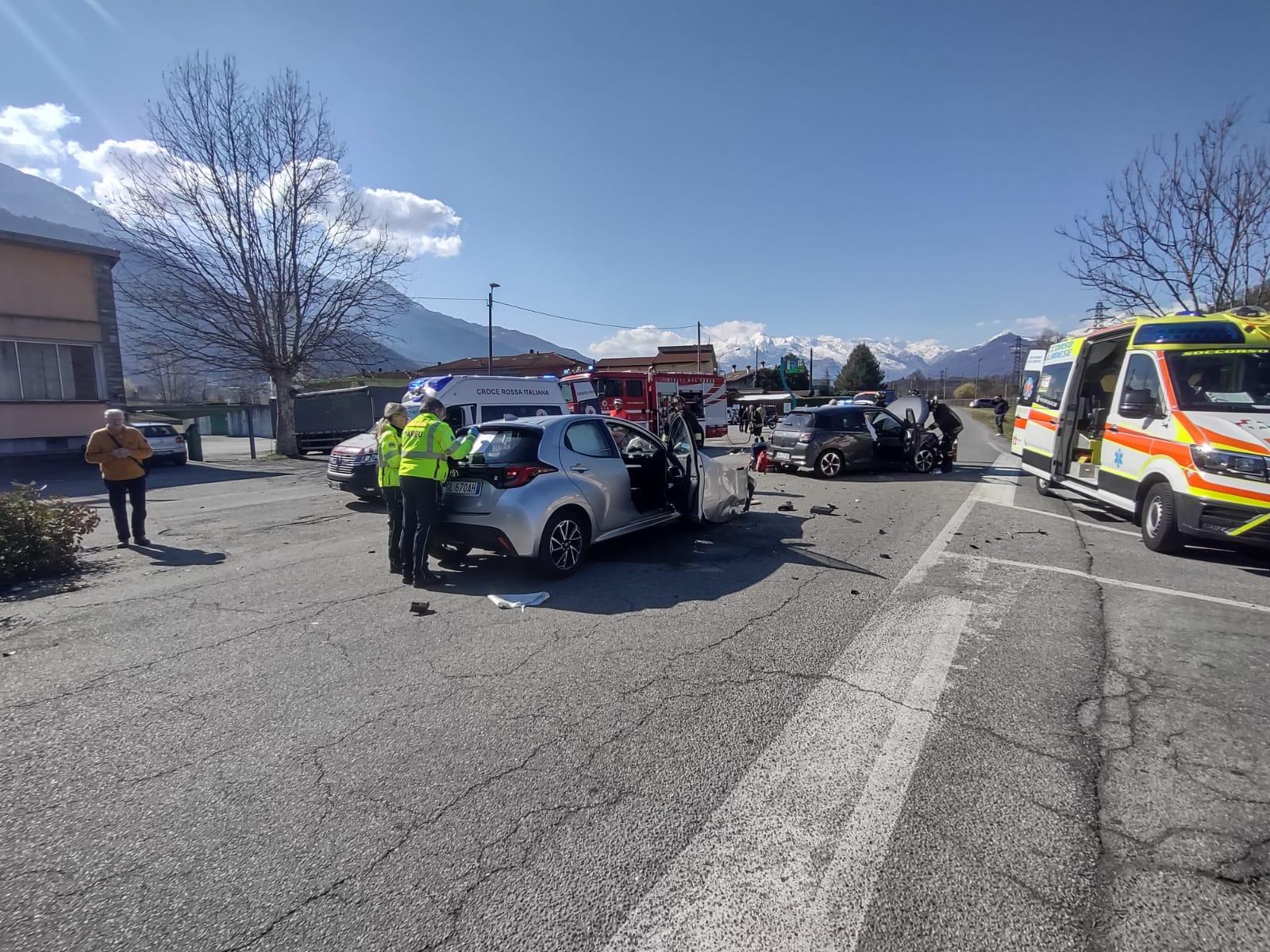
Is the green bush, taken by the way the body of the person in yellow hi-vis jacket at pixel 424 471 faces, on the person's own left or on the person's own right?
on the person's own left

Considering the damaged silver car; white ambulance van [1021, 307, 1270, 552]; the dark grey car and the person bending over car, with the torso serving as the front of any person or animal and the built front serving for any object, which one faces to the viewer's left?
the person bending over car

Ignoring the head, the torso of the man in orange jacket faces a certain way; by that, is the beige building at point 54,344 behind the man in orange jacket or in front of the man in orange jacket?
behind

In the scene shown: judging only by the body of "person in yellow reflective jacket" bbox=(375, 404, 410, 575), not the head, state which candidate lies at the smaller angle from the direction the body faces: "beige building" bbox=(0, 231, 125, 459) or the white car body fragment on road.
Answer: the white car body fragment on road

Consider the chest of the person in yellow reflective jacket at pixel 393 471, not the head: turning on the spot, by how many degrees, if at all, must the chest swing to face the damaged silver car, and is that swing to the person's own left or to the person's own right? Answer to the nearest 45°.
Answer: approximately 45° to the person's own right

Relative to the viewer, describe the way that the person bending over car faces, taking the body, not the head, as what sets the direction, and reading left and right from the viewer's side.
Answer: facing to the left of the viewer

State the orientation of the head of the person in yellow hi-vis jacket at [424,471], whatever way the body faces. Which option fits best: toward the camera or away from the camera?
away from the camera

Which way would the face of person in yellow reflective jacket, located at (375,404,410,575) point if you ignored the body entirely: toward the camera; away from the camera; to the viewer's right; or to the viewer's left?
to the viewer's right

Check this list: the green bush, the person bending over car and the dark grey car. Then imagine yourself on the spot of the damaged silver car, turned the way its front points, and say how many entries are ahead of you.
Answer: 2

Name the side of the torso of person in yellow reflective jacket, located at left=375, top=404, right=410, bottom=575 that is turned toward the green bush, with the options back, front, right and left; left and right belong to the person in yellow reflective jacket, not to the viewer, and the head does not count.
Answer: back

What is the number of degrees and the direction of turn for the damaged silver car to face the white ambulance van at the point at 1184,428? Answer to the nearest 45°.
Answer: approximately 45° to its right

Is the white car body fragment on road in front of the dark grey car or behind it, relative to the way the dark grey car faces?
behind

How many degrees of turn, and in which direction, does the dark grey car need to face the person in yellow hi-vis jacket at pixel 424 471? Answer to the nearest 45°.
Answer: approximately 135° to its right

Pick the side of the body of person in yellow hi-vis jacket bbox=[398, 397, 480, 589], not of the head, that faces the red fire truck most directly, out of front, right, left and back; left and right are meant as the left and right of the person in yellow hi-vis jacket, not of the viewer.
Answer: front

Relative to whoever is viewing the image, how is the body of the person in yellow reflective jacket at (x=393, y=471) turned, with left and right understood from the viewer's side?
facing to the right of the viewer
